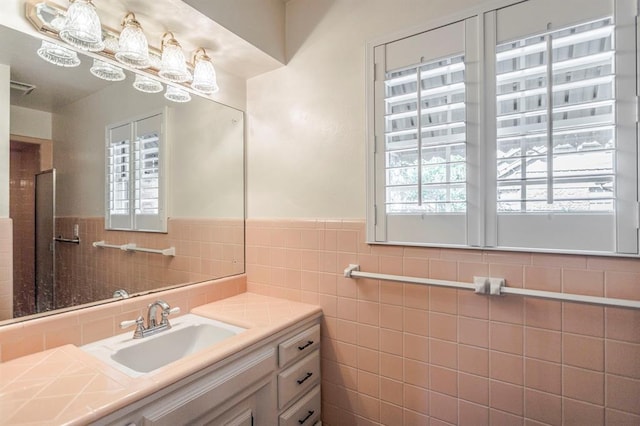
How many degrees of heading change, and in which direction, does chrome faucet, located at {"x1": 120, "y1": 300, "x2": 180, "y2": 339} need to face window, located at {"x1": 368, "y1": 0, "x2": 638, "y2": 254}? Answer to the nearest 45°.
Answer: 0° — it already faces it

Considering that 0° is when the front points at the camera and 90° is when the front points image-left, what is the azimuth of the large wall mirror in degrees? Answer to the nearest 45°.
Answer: approximately 315°

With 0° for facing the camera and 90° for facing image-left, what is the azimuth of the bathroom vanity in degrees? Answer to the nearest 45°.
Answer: approximately 315°

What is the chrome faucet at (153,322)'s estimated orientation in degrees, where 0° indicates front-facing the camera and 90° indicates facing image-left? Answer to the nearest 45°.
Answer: approximately 315°
